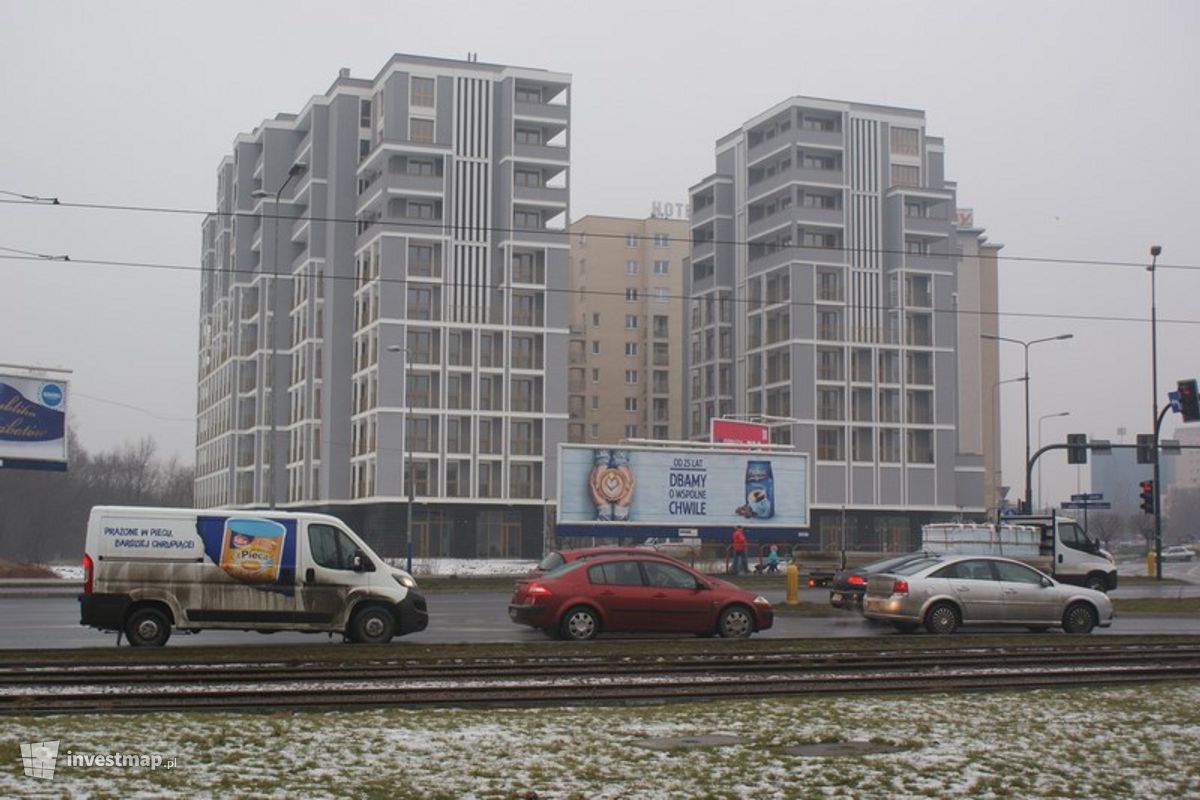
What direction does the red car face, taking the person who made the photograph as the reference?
facing to the right of the viewer

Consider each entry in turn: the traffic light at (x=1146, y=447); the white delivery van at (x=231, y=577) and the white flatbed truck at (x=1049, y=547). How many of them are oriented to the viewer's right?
2

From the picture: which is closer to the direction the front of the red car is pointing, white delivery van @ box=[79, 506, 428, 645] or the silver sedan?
the silver sedan

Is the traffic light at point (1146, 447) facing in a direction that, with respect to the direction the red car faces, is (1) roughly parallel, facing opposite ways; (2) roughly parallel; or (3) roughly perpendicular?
roughly perpendicular

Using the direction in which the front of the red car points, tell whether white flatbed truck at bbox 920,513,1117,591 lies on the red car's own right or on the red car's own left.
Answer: on the red car's own left

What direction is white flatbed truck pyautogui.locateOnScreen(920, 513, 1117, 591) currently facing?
to the viewer's right

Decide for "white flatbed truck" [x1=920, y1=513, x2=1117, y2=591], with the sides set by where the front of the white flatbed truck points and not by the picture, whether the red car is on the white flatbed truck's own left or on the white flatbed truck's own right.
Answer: on the white flatbed truck's own right

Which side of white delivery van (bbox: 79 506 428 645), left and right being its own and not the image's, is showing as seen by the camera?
right
